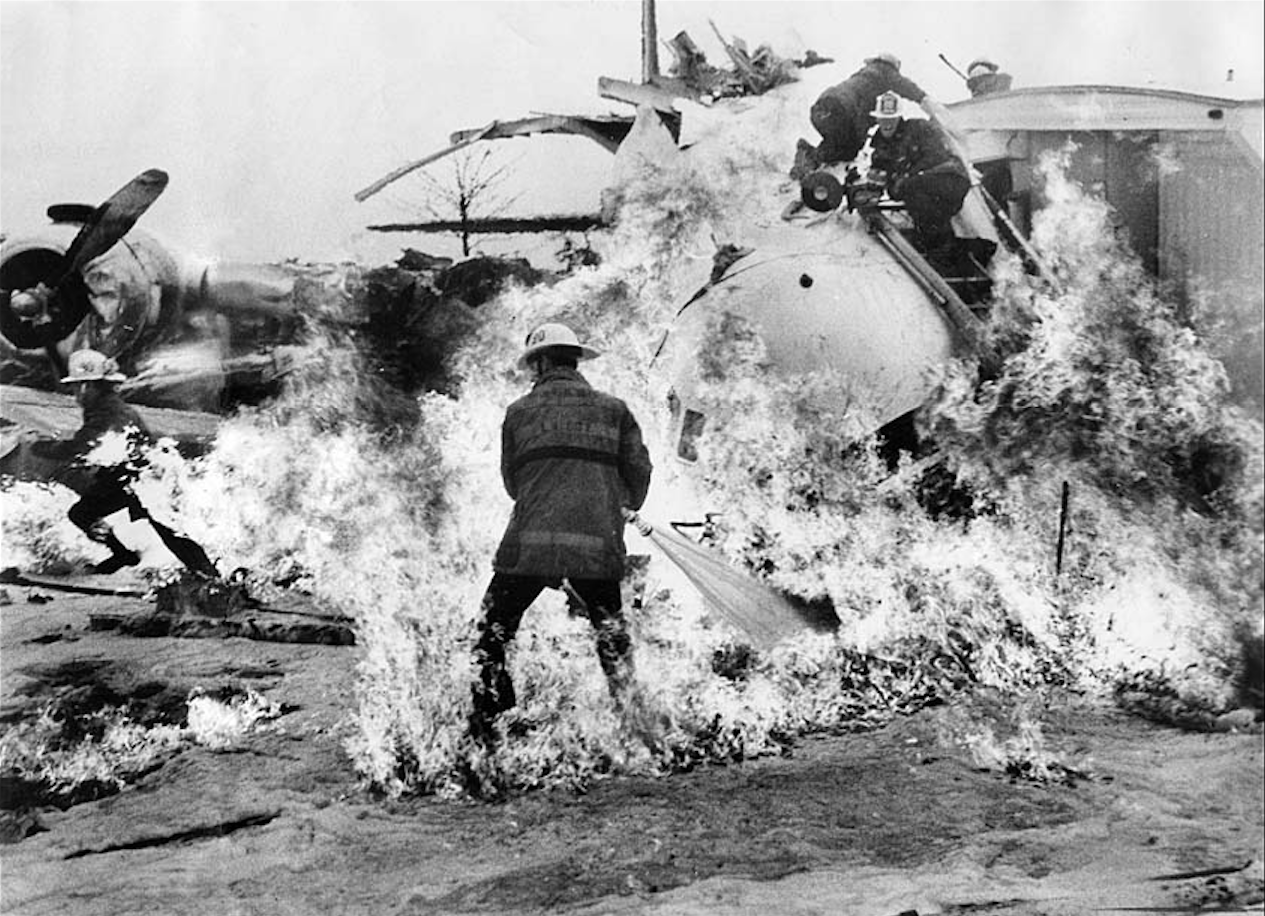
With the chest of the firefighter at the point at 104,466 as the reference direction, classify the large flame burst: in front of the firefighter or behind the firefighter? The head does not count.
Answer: behind

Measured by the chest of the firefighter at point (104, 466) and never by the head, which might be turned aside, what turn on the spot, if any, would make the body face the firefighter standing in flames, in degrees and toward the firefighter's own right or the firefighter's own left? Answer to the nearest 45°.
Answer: approximately 135° to the firefighter's own left

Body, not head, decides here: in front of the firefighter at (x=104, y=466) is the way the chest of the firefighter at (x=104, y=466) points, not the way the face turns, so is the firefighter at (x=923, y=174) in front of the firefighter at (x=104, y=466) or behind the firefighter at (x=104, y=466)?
behind

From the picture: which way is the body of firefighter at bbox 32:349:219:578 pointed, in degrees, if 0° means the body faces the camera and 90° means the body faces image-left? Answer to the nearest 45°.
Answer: approximately 90°
